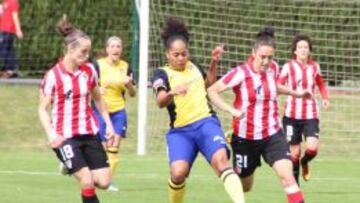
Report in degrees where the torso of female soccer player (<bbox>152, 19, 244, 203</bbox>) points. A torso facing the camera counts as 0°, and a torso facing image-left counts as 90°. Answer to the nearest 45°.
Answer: approximately 0°

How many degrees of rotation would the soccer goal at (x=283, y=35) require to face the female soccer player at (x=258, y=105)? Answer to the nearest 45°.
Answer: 0° — it already faces them

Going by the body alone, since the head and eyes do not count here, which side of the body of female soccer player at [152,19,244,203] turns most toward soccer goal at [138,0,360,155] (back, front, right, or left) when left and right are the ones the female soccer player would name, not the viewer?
back

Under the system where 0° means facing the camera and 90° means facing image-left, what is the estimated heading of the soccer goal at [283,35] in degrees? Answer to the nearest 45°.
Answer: approximately 0°

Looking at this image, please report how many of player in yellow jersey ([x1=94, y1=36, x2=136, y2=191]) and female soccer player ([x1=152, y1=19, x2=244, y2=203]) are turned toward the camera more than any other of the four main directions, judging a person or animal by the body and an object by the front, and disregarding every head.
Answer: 2

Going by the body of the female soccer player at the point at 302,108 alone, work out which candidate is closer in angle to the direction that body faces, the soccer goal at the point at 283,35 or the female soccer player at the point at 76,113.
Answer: the female soccer player

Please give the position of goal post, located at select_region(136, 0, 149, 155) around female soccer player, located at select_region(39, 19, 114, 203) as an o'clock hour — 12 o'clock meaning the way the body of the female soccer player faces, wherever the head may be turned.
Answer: The goal post is roughly at 8 o'clock from the female soccer player.

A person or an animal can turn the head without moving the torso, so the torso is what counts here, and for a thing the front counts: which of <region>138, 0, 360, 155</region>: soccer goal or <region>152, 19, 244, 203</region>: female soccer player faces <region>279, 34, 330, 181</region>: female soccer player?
the soccer goal
